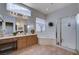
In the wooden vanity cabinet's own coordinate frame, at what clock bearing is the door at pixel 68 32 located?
The door is roughly at 11 o'clock from the wooden vanity cabinet.

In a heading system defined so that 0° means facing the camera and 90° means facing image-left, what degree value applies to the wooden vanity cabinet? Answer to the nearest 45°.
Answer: approximately 315°
